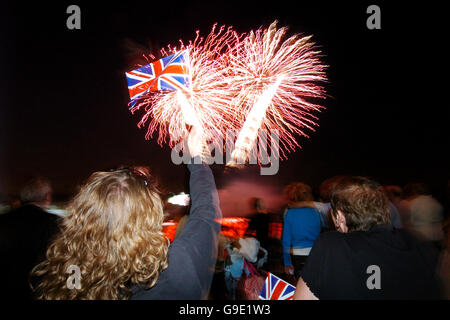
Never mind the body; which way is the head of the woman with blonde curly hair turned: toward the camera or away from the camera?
away from the camera

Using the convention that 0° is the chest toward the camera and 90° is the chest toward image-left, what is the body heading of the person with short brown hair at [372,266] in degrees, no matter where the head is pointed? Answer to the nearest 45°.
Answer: approximately 180°

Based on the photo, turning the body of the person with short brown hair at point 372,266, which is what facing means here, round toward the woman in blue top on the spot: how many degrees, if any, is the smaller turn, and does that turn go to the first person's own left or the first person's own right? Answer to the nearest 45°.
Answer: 0° — they already face them

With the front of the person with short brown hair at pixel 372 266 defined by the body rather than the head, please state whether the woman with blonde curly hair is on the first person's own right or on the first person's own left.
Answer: on the first person's own left

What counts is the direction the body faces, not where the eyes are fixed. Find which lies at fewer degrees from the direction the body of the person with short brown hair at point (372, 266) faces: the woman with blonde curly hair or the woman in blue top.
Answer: the woman in blue top
